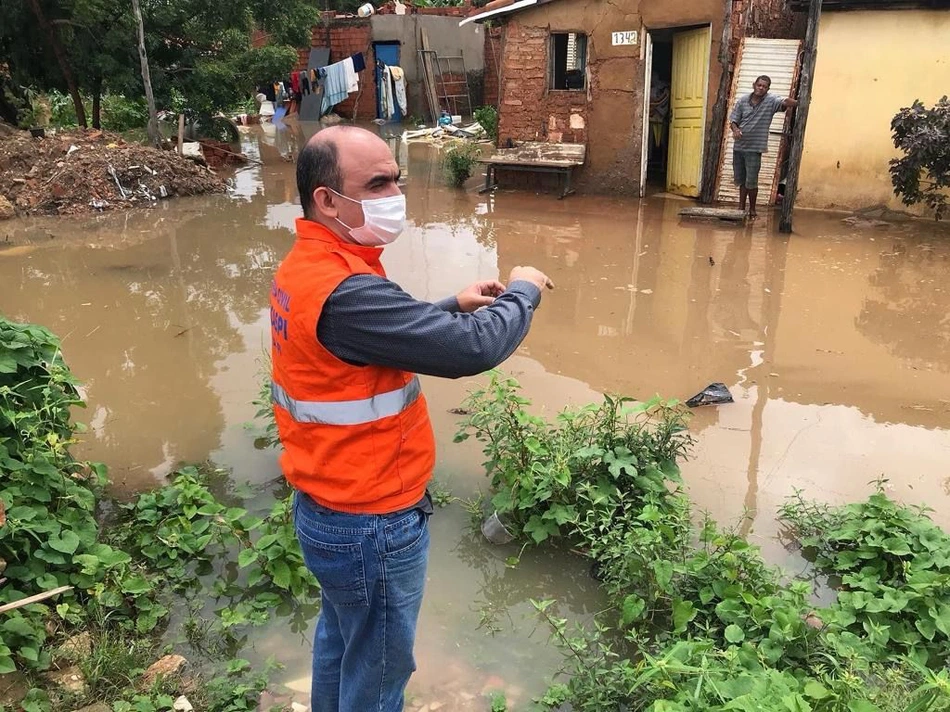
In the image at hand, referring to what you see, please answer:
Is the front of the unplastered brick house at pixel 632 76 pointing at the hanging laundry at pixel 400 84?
no

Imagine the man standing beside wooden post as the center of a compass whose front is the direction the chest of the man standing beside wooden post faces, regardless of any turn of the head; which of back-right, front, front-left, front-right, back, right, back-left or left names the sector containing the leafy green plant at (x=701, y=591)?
front

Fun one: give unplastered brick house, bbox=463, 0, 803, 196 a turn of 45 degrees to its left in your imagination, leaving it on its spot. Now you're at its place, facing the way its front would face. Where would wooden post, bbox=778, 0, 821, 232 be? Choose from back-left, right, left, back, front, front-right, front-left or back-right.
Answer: front

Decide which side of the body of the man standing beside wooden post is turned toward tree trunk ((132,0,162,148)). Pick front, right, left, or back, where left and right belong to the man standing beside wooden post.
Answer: right

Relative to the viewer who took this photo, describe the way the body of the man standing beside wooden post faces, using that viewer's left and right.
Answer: facing the viewer

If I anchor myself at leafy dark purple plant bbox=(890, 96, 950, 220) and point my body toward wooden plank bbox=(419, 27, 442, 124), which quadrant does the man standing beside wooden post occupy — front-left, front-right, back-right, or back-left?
front-left

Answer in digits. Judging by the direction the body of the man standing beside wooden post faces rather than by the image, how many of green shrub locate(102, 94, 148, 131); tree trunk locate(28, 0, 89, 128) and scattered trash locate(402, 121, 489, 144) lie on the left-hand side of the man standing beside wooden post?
0

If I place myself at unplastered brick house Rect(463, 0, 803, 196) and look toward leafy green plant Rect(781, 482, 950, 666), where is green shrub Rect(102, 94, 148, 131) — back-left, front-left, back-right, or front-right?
back-right

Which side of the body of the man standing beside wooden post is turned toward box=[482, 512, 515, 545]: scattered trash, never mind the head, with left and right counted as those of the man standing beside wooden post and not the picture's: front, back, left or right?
front

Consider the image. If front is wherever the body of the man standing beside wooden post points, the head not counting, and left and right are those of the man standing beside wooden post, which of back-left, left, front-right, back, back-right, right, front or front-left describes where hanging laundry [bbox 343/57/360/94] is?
back-right

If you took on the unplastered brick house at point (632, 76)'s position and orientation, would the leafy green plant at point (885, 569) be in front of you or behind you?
in front

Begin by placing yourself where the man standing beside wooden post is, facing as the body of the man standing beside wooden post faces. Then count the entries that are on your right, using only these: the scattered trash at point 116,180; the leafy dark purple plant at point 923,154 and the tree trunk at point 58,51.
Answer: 2

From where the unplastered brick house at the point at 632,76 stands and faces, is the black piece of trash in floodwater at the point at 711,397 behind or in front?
in front

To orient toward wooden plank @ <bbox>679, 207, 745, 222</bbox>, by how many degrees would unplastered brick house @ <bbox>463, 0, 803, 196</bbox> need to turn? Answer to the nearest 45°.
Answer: approximately 45° to its left

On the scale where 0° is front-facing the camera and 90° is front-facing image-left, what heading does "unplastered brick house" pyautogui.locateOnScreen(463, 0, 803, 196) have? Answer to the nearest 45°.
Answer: approximately 0°

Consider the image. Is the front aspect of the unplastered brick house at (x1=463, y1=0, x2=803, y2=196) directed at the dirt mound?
no

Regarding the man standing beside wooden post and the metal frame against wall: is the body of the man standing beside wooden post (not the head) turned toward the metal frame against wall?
no

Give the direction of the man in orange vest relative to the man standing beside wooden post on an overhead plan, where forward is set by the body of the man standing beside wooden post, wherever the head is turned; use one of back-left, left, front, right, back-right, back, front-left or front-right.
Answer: front
